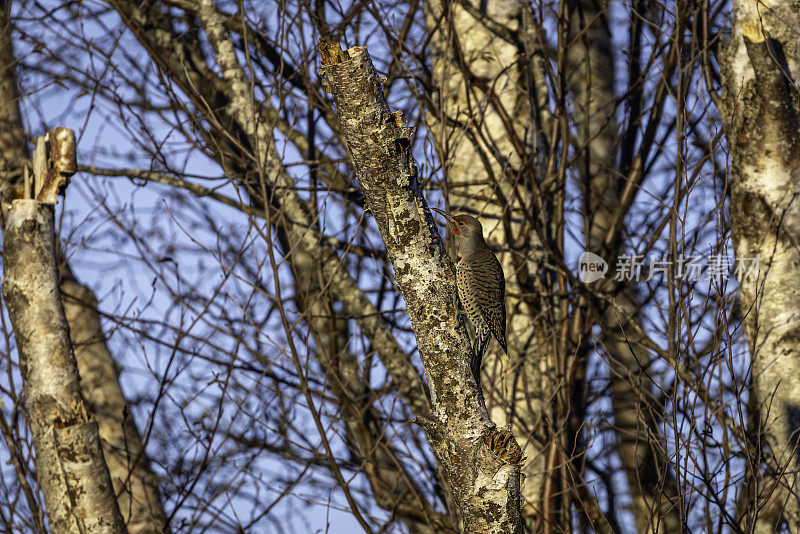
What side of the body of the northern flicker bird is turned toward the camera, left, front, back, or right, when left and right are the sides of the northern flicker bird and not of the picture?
left

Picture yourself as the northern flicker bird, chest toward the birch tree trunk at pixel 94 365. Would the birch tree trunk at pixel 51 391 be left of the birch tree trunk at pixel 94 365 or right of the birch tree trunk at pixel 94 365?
left

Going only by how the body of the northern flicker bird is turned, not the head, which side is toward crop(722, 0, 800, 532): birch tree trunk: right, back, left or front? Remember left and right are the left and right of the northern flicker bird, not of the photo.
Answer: back

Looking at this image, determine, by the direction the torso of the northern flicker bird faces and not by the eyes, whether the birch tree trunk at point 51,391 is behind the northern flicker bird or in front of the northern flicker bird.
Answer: in front

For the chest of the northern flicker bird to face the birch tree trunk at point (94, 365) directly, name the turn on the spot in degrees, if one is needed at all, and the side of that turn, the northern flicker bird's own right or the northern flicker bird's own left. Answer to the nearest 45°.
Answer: approximately 45° to the northern flicker bird's own right
